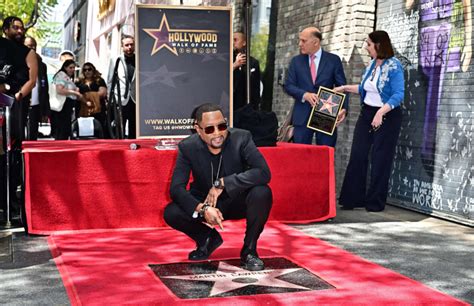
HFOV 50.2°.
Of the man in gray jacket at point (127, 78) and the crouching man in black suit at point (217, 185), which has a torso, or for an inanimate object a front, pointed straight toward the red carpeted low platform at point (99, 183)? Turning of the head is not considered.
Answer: the man in gray jacket

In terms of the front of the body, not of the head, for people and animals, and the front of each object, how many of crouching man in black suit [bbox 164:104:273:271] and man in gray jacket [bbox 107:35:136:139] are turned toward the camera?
2

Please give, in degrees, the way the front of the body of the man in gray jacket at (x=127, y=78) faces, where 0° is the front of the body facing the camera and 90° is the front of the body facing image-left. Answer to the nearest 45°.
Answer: approximately 0°

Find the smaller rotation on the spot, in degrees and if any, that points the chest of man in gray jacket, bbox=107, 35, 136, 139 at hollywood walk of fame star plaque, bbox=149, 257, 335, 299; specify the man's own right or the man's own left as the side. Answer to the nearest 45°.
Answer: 0° — they already face it

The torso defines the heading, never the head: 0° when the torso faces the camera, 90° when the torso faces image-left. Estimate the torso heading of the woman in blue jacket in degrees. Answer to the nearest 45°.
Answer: approximately 45°

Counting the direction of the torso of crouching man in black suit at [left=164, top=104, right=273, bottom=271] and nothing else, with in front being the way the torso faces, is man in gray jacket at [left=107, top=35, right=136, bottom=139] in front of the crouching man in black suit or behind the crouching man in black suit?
behind

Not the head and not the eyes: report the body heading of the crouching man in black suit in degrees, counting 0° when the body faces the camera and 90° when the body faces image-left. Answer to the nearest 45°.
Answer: approximately 0°

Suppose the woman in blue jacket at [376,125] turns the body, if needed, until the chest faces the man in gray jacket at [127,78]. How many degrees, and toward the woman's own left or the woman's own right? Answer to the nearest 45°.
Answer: approximately 45° to the woman's own right

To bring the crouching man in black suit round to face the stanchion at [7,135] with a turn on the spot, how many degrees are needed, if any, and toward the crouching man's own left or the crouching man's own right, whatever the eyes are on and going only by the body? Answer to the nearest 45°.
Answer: approximately 135° to the crouching man's own right

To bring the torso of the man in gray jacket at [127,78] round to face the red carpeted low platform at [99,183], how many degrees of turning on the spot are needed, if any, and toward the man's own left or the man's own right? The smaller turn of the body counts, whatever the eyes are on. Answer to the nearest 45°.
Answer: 0° — they already face it
